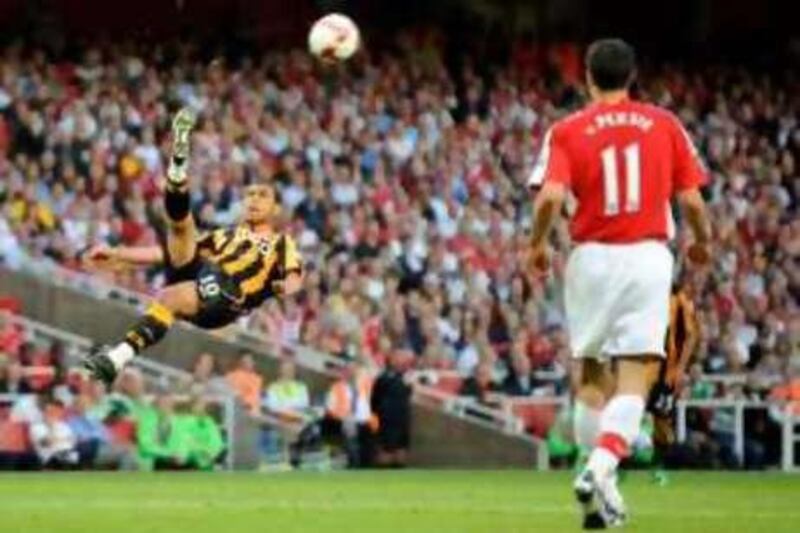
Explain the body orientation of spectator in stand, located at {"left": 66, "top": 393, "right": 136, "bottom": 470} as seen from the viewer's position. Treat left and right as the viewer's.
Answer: facing the viewer and to the right of the viewer

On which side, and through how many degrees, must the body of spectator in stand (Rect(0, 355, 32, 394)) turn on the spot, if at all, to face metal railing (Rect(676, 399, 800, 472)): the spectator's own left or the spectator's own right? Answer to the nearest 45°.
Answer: approximately 90° to the spectator's own left

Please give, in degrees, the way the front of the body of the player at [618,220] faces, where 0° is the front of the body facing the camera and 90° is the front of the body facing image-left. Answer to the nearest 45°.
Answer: approximately 180°

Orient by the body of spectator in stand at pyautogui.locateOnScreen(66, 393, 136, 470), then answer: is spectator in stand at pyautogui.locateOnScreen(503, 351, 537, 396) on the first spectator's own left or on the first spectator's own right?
on the first spectator's own left
